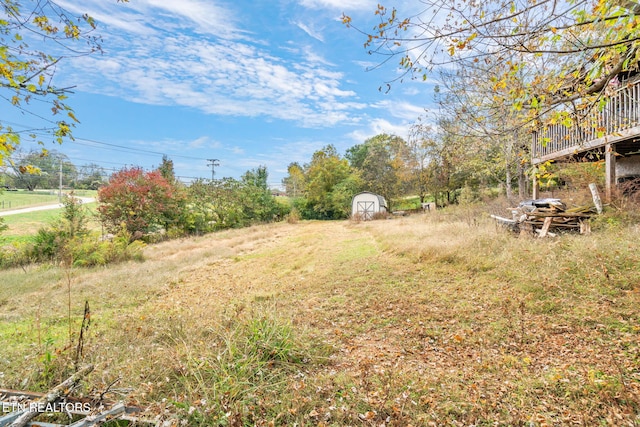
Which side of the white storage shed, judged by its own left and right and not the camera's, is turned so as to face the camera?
front

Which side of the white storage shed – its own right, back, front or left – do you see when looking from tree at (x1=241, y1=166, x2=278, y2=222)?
right

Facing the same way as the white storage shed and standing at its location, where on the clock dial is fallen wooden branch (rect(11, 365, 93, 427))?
The fallen wooden branch is roughly at 12 o'clock from the white storage shed.

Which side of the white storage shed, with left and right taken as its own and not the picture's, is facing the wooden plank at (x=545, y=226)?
front

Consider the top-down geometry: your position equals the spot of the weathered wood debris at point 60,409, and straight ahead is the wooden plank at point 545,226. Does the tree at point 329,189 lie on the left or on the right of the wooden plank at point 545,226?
left

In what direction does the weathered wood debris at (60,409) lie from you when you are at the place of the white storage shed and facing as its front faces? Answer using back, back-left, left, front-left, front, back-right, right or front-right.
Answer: front

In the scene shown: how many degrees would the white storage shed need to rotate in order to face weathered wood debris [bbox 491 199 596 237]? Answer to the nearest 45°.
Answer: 0° — it already faces it

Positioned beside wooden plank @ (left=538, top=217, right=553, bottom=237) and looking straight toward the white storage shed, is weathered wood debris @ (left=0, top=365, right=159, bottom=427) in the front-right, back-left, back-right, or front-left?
back-left

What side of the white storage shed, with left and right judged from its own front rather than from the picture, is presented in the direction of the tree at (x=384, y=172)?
back

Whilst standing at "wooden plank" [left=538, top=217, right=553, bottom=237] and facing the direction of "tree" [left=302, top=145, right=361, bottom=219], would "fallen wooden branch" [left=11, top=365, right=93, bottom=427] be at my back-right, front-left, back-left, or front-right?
back-left

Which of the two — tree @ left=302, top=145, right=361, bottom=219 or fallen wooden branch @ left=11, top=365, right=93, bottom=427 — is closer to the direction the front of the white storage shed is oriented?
the fallen wooden branch
